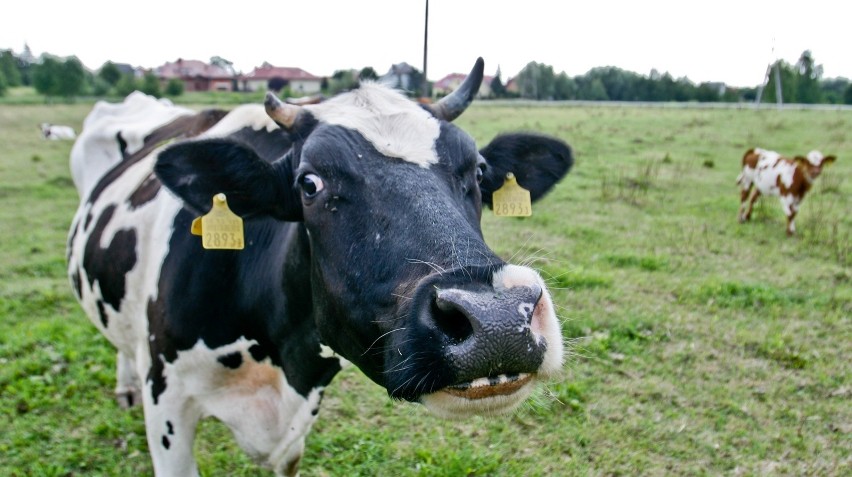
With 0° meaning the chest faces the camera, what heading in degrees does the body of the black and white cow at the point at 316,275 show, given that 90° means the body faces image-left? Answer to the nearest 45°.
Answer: approximately 315°

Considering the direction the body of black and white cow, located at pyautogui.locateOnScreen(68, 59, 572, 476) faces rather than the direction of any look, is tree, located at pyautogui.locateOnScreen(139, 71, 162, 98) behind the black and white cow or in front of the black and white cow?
behind

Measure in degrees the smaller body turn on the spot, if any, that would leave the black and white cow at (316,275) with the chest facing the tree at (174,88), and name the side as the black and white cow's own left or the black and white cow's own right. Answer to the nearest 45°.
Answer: approximately 135° to the black and white cow's own left

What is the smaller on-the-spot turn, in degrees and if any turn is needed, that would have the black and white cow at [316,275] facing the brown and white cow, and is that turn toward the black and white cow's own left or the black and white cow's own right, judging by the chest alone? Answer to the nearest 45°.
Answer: approximately 90° to the black and white cow's own left

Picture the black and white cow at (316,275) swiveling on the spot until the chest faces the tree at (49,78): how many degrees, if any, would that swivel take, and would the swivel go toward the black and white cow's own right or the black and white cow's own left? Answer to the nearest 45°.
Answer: approximately 135° to the black and white cow's own left

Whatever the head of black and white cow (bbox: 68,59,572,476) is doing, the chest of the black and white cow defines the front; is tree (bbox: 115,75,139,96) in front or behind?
behind

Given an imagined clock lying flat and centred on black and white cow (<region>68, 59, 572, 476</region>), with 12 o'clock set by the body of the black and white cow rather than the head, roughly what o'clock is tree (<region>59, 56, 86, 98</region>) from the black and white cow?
The tree is roughly at 7 o'clock from the black and white cow.

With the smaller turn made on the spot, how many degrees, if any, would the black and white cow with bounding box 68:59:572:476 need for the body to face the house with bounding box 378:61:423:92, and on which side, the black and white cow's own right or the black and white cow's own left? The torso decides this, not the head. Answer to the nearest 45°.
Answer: approximately 90° to the black and white cow's own left
